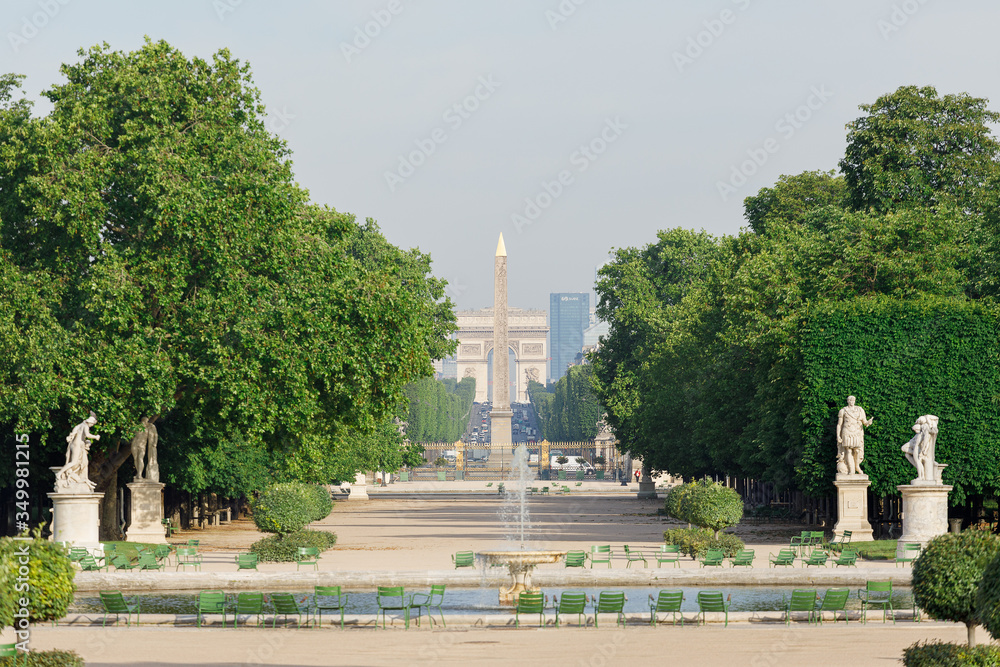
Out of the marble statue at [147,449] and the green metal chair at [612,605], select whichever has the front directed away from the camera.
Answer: the green metal chair

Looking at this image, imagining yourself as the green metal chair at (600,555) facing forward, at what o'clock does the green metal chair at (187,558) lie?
the green metal chair at (187,558) is roughly at 3 o'clock from the green metal chair at (600,555).

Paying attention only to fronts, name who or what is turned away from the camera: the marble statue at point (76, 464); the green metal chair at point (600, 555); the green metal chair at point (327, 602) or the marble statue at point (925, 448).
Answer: the green metal chair at point (327, 602)

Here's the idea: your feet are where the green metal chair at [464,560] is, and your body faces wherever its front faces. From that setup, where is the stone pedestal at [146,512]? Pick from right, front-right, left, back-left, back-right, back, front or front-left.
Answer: back-right

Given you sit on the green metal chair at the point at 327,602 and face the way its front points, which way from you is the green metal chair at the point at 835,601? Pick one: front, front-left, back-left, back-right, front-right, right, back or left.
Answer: right

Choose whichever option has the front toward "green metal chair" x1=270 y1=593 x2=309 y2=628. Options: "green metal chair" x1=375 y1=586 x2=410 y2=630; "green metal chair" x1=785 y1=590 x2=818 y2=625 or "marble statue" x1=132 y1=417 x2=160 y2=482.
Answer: the marble statue

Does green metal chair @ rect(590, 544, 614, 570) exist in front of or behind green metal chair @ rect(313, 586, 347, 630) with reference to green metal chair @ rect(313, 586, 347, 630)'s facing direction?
in front

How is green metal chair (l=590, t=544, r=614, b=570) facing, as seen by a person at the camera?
facing the viewer

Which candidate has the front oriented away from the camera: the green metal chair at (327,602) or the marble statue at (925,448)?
the green metal chair

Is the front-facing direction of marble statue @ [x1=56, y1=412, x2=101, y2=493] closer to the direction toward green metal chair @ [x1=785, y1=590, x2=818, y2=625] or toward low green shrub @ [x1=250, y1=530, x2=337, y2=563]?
the low green shrub

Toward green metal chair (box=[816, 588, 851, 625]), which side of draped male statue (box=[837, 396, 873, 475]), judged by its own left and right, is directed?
front

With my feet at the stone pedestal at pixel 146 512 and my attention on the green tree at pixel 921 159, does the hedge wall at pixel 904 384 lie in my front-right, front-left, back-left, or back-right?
front-right

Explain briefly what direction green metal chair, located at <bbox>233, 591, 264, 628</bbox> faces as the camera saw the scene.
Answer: facing away from the viewer

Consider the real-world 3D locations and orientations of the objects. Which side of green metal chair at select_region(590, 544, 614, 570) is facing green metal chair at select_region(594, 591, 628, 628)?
front

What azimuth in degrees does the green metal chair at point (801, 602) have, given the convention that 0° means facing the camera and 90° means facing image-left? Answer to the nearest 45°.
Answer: approximately 180°

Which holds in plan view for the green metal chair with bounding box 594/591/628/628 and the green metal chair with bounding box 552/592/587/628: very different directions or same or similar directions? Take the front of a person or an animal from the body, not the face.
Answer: same or similar directions

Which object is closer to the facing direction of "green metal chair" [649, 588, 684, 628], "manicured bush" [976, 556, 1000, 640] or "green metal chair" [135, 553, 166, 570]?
the green metal chair

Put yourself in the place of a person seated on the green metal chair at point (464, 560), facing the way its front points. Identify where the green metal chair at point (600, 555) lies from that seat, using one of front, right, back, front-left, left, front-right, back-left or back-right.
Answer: back-left
